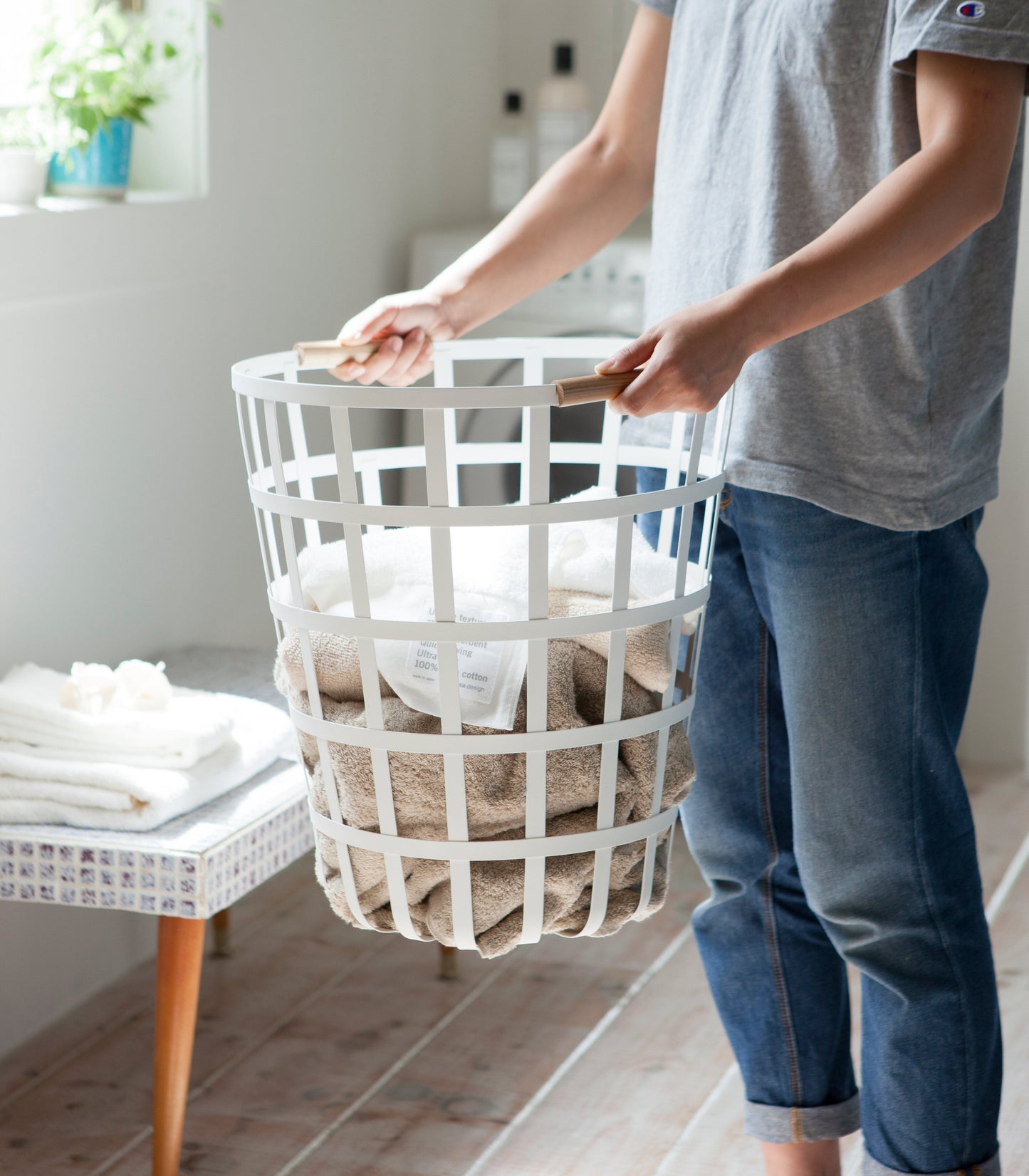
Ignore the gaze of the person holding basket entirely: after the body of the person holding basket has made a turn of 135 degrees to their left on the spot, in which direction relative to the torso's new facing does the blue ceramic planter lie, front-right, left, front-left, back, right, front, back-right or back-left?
back-left

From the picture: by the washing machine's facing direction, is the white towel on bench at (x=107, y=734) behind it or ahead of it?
ahead

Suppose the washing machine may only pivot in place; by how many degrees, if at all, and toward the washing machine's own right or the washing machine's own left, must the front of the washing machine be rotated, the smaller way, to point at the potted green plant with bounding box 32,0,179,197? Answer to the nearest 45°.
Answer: approximately 45° to the washing machine's own right

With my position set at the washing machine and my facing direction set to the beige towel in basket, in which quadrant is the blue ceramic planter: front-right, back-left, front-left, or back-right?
front-right

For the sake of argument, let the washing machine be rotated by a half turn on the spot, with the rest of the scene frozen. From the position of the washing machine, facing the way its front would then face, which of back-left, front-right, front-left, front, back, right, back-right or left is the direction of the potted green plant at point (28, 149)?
back-left

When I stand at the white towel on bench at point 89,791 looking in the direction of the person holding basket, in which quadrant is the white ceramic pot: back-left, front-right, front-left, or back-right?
back-left

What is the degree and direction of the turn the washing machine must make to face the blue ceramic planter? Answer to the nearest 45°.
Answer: approximately 45° to its right

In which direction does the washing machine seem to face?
toward the camera

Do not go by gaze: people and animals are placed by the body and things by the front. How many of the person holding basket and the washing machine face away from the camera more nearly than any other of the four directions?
0

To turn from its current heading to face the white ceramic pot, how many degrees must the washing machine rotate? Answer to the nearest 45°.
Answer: approximately 45° to its right

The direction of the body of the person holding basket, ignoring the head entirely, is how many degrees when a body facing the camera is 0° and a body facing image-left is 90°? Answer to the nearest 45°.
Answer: approximately 45°
